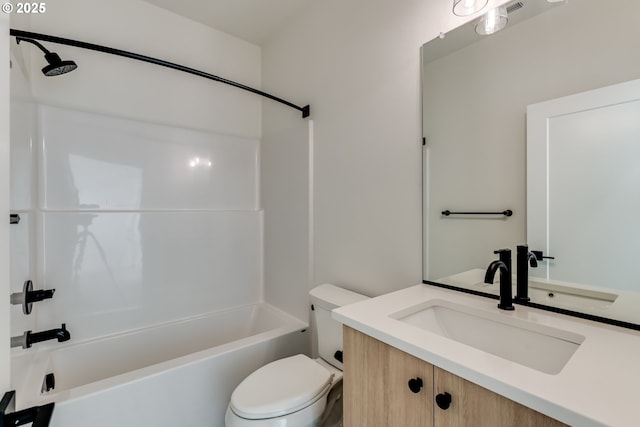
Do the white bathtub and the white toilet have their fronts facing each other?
no

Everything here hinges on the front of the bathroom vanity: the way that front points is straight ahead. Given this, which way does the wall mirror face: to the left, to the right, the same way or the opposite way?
the same way

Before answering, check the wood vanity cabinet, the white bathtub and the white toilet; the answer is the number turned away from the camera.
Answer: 0

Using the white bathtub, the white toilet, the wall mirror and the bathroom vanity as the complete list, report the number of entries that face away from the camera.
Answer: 0

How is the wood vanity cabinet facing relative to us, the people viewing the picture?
facing the viewer and to the left of the viewer

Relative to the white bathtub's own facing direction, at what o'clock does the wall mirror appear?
The wall mirror is roughly at 12 o'clock from the white bathtub.

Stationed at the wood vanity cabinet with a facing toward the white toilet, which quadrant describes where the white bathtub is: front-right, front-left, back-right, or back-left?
front-left

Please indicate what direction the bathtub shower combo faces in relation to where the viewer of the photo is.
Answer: facing the viewer and to the right of the viewer

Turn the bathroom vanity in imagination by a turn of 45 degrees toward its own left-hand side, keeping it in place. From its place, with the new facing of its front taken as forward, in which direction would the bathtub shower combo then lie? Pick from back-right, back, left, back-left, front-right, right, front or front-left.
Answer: right

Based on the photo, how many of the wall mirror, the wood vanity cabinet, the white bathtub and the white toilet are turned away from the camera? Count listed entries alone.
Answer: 0

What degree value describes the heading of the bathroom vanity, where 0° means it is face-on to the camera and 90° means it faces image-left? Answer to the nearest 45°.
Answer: approximately 45°

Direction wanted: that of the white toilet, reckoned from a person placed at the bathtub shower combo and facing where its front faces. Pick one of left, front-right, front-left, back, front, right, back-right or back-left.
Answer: front

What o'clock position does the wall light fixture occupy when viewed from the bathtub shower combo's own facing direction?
The wall light fixture is roughly at 12 o'clock from the bathtub shower combo.

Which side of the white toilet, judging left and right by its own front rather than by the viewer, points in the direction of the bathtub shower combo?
right

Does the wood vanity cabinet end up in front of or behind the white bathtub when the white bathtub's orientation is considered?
in front
